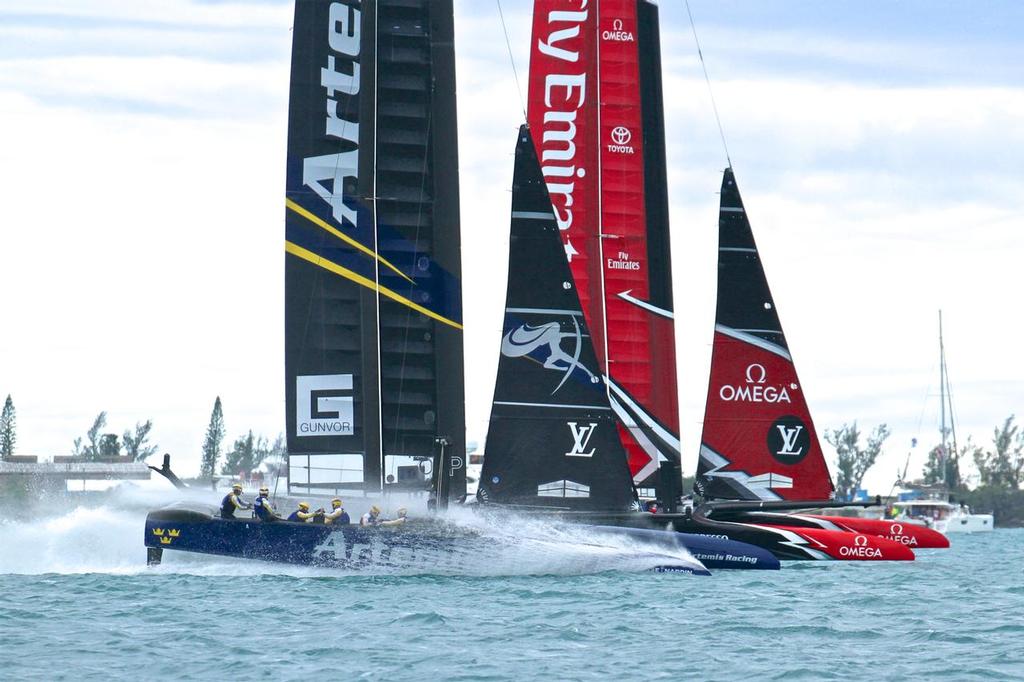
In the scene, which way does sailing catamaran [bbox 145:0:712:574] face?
to the viewer's right

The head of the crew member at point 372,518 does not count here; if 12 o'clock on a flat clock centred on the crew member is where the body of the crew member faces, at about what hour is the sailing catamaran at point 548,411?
The sailing catamaran is roughly at 11 o'clock from the crew member.

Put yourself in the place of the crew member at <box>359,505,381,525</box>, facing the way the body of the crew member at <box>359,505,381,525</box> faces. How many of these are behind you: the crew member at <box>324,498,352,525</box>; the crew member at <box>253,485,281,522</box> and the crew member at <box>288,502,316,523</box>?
3

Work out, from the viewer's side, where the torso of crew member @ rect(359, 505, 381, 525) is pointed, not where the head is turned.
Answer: to the viewer's right

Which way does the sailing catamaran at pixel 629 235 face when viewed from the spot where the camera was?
facing to the right of the viewer
